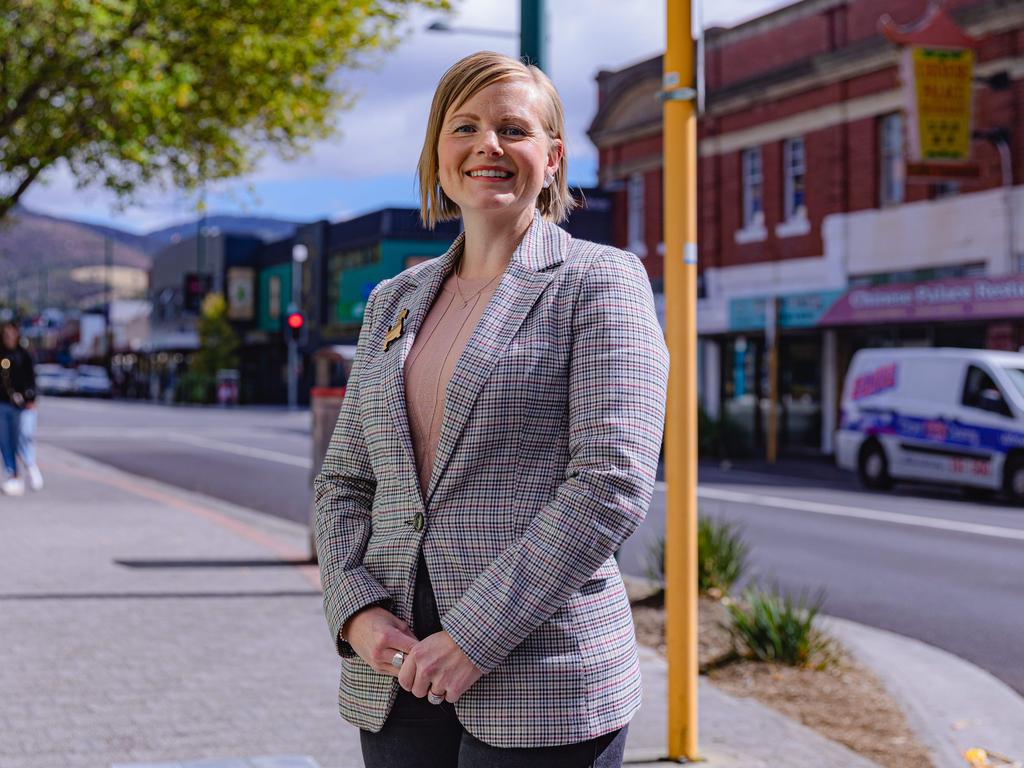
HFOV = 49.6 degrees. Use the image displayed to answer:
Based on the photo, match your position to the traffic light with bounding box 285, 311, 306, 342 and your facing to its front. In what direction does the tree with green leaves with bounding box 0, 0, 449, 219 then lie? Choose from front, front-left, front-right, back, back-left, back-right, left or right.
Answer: front

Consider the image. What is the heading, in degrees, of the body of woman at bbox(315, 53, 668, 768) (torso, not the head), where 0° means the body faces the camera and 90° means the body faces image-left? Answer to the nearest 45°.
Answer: approximately 45°

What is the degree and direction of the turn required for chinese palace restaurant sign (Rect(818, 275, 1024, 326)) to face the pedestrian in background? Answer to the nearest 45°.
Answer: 0° — it already faces them

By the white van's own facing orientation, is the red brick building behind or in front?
behind

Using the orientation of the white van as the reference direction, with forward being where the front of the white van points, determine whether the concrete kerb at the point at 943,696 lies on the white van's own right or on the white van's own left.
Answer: on the white van's own right

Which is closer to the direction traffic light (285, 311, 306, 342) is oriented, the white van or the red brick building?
the white van

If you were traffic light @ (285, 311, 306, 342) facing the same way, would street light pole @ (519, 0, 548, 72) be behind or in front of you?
in front

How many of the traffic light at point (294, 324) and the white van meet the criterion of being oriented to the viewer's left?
0

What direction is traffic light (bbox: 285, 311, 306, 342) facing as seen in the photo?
toward the camera

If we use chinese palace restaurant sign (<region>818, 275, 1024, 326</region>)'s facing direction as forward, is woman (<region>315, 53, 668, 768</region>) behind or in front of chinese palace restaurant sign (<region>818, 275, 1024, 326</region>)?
in front

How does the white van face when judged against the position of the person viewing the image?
facing the viewer and to the right of the viewer

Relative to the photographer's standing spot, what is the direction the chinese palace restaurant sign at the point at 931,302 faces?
facing the viewer and to the left of the viewer
